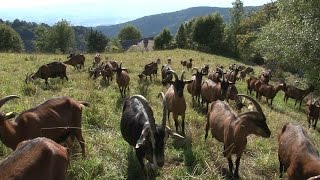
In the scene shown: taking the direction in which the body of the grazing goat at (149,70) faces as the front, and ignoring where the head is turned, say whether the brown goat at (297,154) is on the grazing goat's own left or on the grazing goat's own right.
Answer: on the grazing goat's own left

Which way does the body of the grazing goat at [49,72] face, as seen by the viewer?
to the viewer's left

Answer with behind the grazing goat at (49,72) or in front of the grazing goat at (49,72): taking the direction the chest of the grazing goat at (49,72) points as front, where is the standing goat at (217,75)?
behind

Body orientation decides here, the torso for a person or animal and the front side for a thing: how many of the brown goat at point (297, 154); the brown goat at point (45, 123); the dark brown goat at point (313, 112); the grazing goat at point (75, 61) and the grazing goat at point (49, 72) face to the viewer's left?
3

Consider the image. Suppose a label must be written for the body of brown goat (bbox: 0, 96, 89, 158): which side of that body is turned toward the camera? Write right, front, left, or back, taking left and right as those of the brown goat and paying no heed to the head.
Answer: left

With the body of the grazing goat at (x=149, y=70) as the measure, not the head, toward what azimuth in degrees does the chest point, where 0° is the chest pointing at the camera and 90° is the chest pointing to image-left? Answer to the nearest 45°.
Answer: approximately 45°

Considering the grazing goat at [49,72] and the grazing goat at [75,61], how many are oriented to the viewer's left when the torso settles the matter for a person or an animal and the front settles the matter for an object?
2

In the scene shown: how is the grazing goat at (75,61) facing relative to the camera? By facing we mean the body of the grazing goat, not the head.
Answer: to the viewer's left

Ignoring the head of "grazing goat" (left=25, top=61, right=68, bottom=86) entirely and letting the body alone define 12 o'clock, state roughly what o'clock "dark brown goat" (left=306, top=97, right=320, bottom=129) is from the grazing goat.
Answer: The dark brown goat is roughly at 7 o'clock from the grazing goat.
